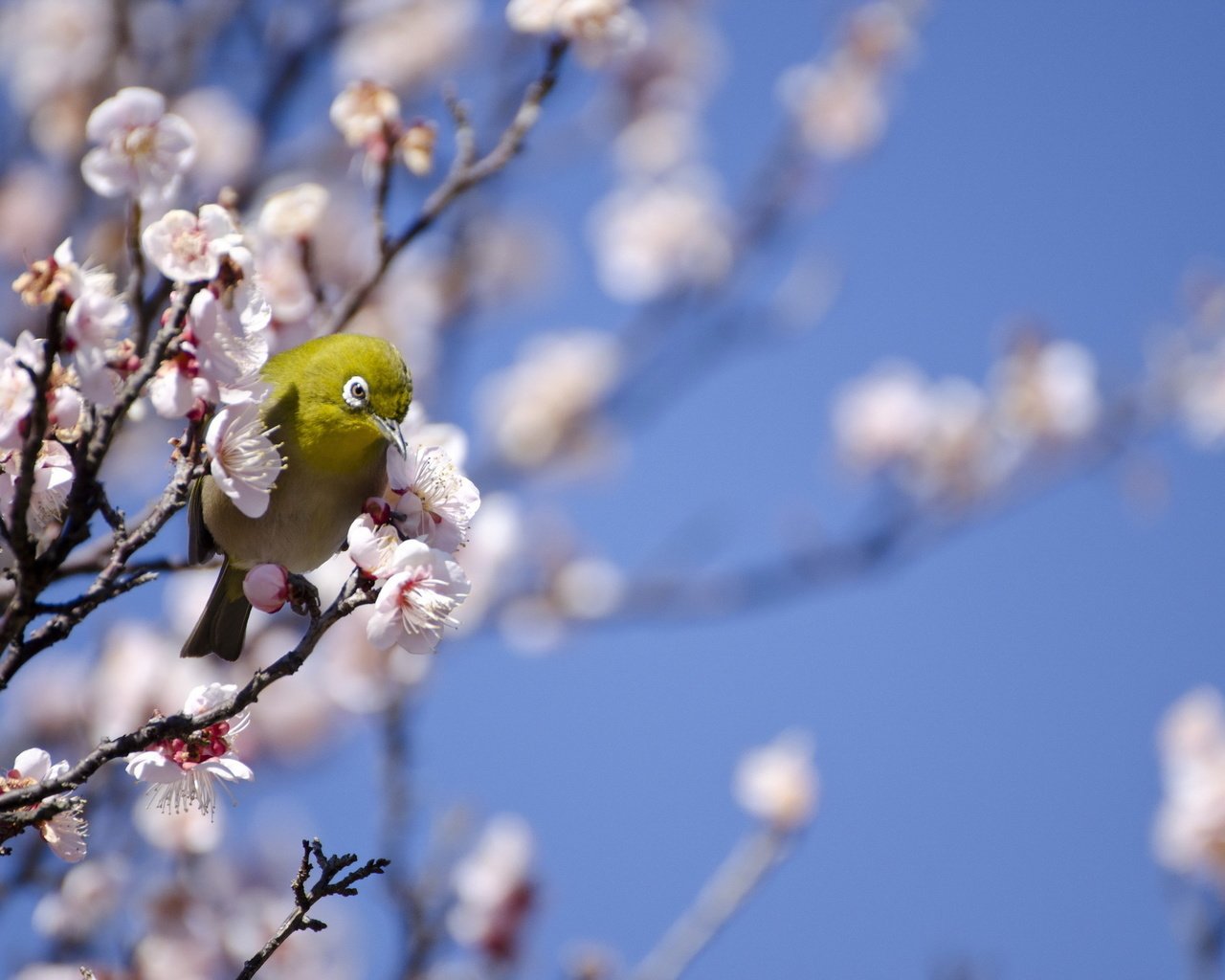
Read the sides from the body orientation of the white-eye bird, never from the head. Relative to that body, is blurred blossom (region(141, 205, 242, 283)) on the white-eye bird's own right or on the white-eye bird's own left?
on the white-eye bird's own right

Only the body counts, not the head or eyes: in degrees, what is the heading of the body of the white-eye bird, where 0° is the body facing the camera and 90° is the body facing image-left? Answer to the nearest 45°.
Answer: approximately 315°
